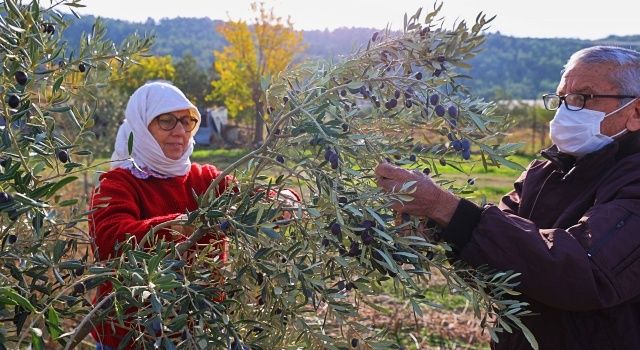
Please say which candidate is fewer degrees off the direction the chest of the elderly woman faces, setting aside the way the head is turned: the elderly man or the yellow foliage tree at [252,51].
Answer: the elderly man

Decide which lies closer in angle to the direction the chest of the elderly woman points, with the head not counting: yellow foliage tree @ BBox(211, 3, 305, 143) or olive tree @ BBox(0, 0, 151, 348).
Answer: the olive tree

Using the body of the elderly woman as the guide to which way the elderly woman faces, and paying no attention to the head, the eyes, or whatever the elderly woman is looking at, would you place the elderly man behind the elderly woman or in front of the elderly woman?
in front

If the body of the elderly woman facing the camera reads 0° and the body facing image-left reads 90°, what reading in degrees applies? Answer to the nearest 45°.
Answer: approximately 315°

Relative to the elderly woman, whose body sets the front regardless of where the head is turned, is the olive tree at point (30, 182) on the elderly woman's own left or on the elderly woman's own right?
on the elderly woman's own right

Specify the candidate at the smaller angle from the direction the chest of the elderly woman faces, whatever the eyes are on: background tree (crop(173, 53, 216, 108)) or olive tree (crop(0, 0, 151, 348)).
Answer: the olive tree

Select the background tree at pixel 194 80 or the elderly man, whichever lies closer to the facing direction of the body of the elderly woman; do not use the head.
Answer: the elderly man

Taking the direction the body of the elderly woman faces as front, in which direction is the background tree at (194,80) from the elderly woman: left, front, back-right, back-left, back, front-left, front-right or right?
back-left

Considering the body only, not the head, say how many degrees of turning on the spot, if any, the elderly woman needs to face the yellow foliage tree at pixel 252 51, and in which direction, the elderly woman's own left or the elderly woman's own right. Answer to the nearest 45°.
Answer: approximately 135° to the elderly woman's own left
